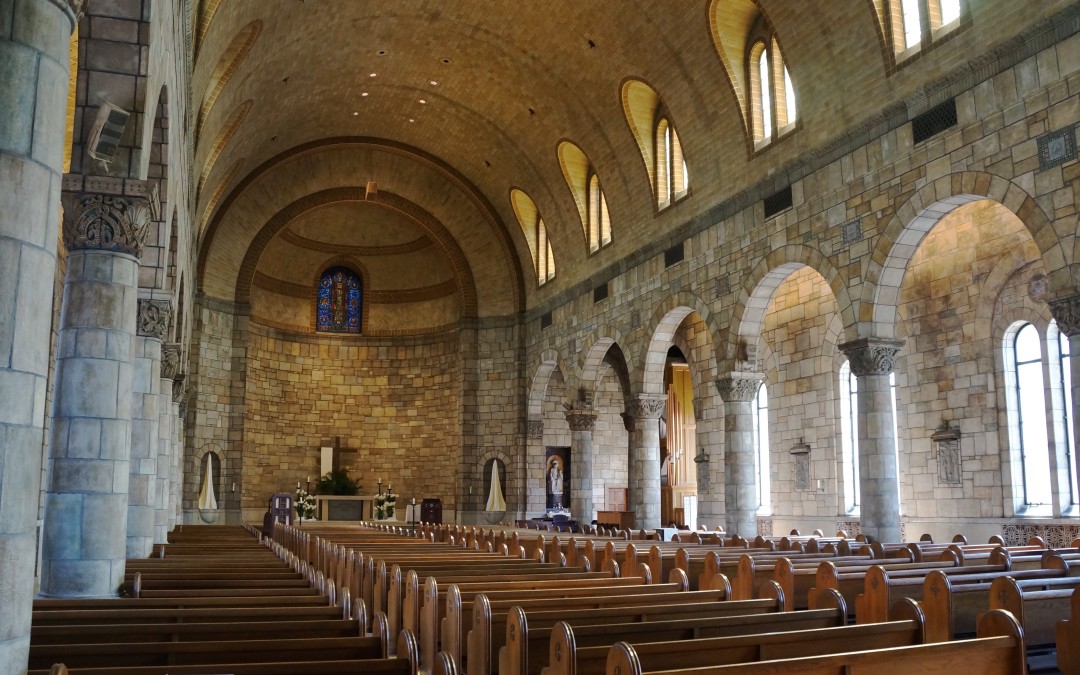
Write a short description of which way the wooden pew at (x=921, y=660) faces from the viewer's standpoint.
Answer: facing away from the viewer and to the left of the viewer

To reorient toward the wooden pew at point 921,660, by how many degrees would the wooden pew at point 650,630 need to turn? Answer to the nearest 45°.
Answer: approximately 180°

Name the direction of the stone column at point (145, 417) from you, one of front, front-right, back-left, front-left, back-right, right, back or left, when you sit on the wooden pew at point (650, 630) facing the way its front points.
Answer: front

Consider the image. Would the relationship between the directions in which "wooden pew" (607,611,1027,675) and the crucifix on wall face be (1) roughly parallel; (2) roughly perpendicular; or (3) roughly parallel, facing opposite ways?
roughly parallel, facing opposite ways

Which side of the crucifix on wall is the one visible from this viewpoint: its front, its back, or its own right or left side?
front

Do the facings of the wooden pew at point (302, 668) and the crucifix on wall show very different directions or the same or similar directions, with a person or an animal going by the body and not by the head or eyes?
very different directions

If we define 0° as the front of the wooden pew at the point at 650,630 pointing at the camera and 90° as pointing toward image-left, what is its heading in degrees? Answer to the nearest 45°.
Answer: approximately 135°

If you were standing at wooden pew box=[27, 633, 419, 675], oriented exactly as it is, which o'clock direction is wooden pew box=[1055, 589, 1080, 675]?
wooden pew box=[1055, 589, 1080, 675] is roughly at 3 o'clock from wooden pew box=[27, 633, 419, 675].

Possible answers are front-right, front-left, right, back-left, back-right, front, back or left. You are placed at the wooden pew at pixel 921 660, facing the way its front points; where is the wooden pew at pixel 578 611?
front

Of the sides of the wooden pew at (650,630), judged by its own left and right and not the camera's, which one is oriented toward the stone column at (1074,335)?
right

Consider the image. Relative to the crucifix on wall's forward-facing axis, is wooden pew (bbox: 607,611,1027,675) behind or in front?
in front

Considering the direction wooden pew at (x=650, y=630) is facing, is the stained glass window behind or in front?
in front

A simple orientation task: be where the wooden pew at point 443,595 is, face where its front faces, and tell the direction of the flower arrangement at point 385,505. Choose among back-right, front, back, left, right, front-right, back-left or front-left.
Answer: front

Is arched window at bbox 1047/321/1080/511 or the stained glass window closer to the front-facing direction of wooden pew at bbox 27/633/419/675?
the stained glass window

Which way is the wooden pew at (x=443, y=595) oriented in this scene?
away from the camera

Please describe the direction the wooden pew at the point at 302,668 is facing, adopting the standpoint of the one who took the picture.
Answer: facing away from the viewer

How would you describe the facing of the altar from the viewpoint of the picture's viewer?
facing the viewer

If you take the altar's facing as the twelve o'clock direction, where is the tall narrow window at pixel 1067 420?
The tall narrow window is roughly at 11 o'clock from the altar.

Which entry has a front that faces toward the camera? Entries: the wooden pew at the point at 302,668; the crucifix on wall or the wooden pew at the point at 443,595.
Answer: the crucifix on wall
